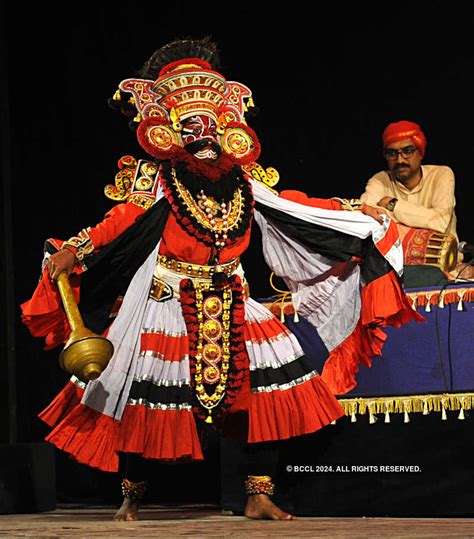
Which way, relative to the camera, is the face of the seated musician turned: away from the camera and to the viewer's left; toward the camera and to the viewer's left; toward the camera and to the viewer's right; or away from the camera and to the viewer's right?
toward the camera and to the viewer's left

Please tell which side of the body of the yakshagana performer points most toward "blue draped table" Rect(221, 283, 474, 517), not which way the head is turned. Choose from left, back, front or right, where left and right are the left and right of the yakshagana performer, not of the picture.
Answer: left

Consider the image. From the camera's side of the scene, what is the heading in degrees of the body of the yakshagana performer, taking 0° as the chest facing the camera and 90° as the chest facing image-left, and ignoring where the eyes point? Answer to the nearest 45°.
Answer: approximately 0°

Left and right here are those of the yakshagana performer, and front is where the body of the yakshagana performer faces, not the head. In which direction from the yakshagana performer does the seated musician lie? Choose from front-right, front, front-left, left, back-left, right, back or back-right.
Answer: back-left

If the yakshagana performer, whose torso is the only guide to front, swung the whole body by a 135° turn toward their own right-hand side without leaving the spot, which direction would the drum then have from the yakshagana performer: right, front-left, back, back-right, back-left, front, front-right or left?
right
